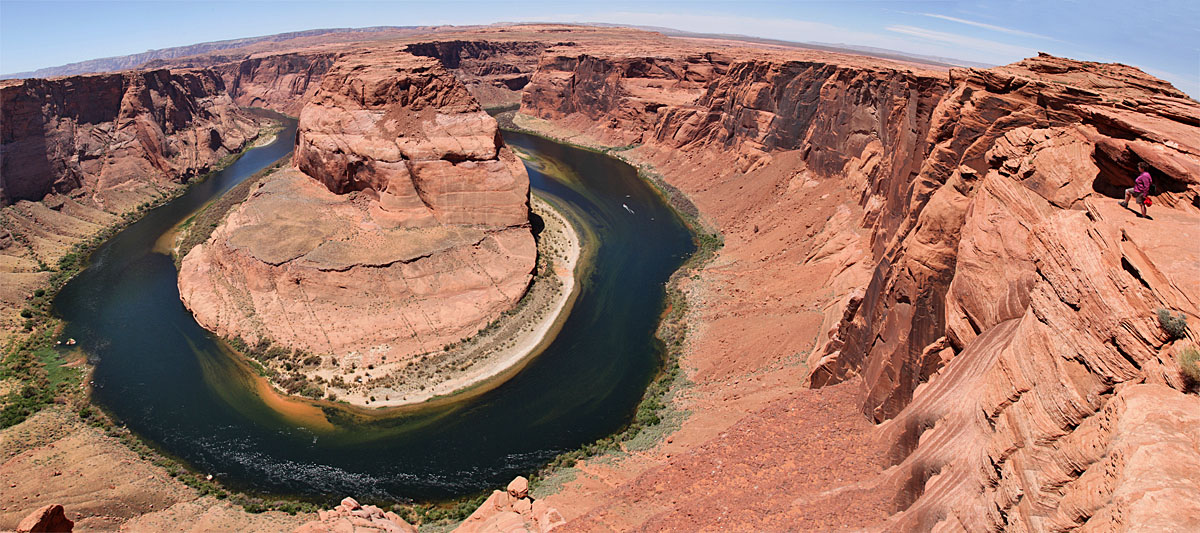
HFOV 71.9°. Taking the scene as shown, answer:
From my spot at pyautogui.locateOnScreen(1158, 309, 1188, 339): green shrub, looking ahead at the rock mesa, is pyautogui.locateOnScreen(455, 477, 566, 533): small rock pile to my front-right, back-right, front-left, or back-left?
front-left

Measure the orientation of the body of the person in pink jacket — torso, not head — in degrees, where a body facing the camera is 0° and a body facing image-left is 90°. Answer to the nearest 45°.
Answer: approximately 90°

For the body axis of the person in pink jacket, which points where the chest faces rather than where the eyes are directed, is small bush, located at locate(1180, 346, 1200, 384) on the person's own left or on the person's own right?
on the person's own left

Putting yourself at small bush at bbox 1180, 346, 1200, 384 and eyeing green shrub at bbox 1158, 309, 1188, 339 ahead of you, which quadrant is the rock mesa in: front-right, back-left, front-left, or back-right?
front-left

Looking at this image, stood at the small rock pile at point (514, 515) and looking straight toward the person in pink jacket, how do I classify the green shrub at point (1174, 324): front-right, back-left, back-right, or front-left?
front-right

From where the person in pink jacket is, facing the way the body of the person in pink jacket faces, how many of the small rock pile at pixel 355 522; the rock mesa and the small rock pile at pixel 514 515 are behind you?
0

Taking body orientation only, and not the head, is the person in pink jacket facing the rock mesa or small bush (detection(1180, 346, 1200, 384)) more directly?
the rock mesa

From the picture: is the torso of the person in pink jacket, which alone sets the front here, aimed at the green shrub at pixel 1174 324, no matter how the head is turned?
no

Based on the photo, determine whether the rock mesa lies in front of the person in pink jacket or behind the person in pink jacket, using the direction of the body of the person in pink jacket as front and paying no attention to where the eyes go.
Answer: in front

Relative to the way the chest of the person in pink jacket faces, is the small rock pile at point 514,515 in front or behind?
in front

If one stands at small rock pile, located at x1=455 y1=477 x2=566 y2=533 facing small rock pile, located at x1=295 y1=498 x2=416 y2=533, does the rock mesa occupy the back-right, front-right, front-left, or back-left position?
front-right
